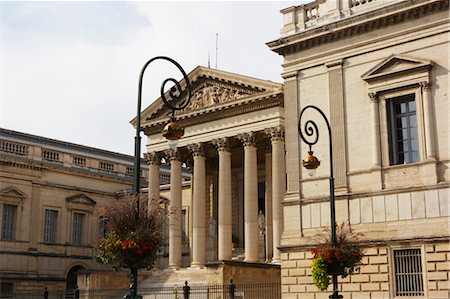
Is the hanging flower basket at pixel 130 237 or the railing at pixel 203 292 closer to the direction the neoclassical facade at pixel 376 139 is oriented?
the hanging flower basket

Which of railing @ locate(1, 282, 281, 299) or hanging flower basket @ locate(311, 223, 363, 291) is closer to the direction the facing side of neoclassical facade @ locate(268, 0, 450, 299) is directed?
the hanging flower basket

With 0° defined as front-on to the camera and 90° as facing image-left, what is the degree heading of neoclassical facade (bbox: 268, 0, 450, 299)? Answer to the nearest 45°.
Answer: approximately 45°

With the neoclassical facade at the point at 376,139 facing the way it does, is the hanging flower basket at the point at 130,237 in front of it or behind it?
in front

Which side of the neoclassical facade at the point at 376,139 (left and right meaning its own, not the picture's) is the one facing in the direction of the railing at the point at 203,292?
right

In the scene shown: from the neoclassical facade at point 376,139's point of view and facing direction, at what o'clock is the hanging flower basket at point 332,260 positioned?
The hanging flower basket is roughly at 11 o'clock from the neoclassical facade.
